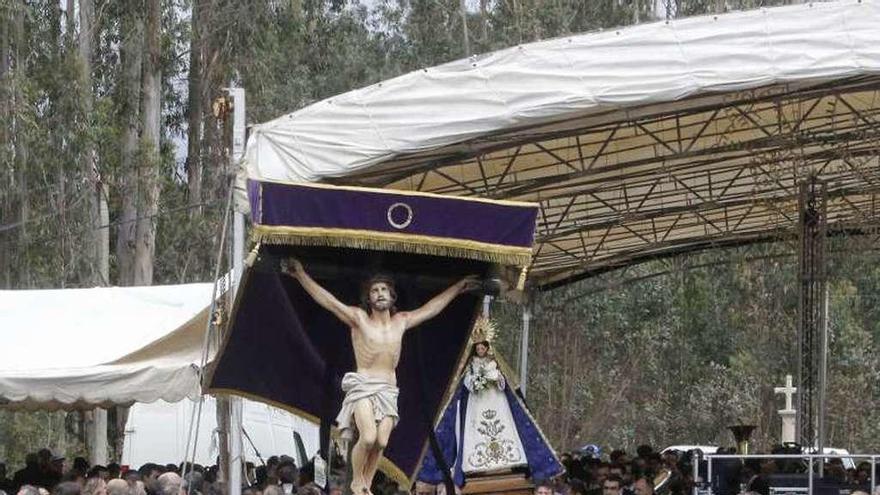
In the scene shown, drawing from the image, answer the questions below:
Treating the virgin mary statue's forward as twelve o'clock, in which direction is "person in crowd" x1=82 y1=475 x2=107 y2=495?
The person in crowd is roughly at 3 o'clock from the virgin mary statue.

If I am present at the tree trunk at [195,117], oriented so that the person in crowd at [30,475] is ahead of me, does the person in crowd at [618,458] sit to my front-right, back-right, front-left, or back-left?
front-left

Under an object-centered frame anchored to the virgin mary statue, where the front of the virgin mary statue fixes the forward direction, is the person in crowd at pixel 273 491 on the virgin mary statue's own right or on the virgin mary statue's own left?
on the virgin mary statue's own right

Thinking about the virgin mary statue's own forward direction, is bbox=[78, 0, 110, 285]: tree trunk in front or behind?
behind

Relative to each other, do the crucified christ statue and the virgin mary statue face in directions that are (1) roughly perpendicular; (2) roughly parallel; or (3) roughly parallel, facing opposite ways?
roughly parallel

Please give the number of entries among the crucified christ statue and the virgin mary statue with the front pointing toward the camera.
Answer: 2

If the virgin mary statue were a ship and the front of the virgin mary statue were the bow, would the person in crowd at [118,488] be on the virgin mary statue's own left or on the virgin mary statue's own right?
on the virgin mary statue's own right

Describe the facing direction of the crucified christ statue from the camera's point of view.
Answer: facing the viewer

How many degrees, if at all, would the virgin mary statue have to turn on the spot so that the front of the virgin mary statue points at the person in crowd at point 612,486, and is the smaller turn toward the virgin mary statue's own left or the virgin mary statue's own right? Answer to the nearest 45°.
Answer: approximately 90° to the virgin mary statue's own left
